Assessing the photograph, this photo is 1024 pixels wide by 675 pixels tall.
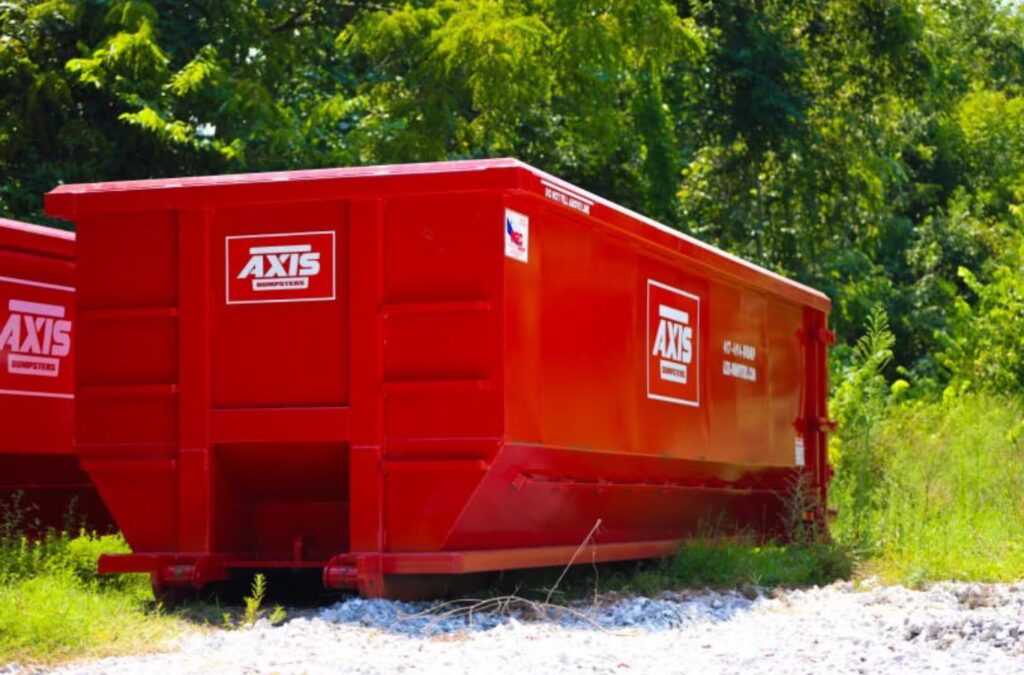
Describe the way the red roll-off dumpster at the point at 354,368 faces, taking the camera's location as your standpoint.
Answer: facing the viewer and to the left of the viewer

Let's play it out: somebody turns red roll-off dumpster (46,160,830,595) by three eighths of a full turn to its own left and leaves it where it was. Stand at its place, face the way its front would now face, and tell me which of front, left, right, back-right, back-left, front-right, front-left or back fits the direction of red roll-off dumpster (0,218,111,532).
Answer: back-left
